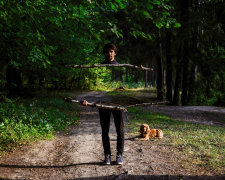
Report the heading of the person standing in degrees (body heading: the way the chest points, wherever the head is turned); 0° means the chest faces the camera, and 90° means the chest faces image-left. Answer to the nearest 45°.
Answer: approximately 0°

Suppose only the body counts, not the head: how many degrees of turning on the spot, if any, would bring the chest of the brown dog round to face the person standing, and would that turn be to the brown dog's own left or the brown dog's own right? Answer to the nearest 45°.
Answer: approximately 90° to the brown dog's own left

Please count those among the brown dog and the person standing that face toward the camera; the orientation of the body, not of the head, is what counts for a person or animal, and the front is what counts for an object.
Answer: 1

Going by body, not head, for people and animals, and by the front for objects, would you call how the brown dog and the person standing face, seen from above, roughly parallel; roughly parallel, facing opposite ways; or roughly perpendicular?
roughly perpendicular

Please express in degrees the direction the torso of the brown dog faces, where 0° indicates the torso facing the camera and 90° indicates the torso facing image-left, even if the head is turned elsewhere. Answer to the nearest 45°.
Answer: approximately 90°

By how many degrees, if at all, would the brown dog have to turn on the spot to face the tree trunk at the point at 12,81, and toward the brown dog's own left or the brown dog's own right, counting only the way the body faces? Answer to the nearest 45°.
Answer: approximately 45° to the brown dog's own right

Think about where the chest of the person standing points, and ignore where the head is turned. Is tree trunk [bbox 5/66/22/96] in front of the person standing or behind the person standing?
behind
